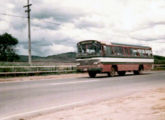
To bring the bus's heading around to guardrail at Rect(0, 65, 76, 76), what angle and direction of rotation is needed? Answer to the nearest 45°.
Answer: approximately 45° to its right
